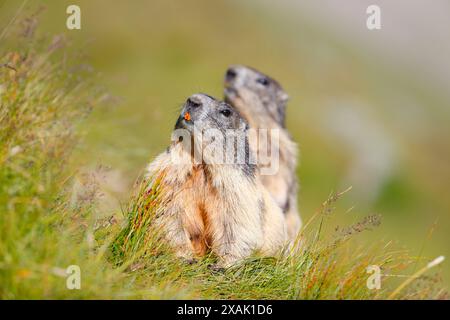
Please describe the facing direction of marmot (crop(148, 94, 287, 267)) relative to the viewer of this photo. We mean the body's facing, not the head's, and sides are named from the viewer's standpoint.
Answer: facing the viewer and to the left of the viewer

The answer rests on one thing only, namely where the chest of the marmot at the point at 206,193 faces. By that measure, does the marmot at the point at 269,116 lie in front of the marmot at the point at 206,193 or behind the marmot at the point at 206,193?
behind
